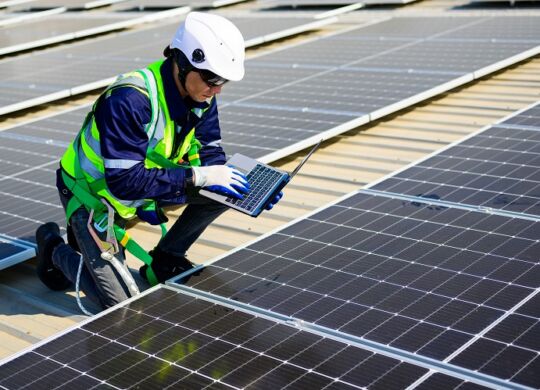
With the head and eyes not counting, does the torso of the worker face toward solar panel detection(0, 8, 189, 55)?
no

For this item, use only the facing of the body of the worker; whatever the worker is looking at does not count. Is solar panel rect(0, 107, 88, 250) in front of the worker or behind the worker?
behind

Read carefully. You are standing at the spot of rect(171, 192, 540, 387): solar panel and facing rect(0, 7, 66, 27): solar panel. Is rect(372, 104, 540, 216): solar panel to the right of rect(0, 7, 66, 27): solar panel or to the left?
right

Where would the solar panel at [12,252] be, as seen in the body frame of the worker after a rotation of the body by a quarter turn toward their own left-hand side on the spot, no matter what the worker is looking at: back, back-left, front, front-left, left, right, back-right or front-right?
left

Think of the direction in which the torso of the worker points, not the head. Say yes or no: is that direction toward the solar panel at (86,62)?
no

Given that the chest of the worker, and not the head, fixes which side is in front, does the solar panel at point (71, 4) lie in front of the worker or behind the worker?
behind

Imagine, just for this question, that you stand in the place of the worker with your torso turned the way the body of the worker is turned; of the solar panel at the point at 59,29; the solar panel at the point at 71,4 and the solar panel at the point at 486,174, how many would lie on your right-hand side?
0

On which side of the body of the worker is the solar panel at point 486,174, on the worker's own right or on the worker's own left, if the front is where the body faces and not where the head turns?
on the worker's own left

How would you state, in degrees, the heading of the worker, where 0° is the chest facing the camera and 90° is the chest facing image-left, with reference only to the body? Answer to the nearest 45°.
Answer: approximately 315°

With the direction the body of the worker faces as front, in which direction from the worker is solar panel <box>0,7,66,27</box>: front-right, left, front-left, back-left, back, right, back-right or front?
back-left

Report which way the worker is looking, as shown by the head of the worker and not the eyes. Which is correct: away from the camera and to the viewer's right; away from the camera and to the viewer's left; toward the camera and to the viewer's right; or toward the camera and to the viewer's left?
toward the camera and to the viewer's right
